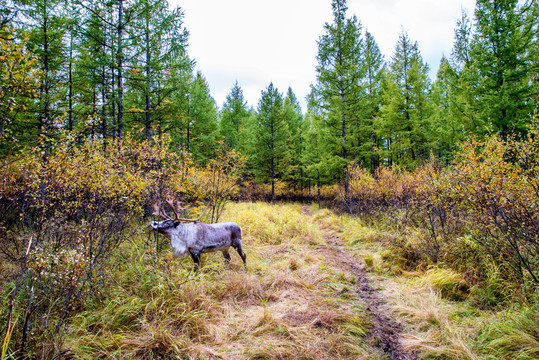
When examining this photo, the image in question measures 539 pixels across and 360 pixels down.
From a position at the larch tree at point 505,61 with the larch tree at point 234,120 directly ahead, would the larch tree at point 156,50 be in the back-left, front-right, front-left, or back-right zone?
front-left

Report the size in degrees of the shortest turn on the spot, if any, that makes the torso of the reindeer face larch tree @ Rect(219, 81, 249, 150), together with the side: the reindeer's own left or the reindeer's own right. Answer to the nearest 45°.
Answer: approximately 90° to the reindeer's own right

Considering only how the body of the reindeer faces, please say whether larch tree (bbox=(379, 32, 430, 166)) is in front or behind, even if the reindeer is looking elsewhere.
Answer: behind

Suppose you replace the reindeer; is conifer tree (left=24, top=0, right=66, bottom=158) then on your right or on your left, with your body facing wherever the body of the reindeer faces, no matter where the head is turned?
on your right

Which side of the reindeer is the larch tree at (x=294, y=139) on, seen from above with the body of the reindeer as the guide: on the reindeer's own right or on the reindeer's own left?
on the reindeer's own right

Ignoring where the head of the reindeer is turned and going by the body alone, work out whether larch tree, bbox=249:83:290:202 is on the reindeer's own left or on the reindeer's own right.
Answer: on the reindeer's own right

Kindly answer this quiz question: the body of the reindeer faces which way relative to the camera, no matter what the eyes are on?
to the viewer's left

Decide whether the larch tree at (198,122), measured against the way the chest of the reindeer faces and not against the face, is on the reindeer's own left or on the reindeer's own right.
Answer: on the reindeer's own right

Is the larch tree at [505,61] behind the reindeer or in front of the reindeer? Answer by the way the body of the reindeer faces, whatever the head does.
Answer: behind

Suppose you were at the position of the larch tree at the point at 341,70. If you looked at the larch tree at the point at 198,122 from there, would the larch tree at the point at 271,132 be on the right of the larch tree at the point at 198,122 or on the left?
right
